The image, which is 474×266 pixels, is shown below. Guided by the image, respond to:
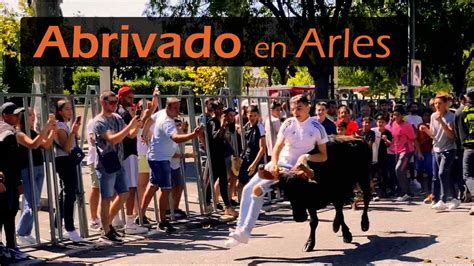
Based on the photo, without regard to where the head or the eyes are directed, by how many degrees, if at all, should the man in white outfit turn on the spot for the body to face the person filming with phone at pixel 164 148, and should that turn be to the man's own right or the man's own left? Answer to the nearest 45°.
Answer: approximately 90° to the man's own right

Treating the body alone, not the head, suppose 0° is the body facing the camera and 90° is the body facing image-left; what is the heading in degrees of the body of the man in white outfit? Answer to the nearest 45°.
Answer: approximately 45°

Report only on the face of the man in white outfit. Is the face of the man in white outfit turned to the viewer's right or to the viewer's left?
to the viewer's left

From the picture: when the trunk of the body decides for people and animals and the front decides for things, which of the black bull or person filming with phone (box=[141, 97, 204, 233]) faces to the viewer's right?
the person filming with phone

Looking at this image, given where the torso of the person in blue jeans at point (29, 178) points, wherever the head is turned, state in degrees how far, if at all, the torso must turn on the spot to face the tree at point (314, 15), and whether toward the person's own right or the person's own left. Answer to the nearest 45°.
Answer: approximately 45° to the person's own left

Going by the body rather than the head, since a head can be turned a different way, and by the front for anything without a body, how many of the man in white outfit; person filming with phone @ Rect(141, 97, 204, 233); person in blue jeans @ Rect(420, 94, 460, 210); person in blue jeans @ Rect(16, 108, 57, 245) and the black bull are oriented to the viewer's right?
2

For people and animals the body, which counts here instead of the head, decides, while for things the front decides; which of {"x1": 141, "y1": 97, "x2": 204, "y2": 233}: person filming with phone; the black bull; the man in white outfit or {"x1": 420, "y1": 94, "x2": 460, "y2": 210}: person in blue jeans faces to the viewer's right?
the person filming with phone

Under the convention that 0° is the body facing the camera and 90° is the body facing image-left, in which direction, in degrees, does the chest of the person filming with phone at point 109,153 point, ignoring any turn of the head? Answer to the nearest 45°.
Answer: approximately 315°

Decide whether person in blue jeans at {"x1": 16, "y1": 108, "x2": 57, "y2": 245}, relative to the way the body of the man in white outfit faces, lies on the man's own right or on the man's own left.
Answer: on the man's own right

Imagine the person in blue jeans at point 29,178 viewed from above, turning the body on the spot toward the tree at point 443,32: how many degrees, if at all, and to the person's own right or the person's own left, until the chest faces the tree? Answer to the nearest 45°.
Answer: approximately 45° to the person's own left

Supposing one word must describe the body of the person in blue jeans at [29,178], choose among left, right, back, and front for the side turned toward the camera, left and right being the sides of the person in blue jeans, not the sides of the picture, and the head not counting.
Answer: right

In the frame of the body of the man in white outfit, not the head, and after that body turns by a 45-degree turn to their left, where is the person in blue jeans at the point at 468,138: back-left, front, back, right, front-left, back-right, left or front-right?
back-left

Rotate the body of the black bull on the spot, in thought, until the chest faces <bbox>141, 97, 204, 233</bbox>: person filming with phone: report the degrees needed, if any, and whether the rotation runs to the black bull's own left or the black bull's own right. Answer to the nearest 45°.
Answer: approximately 45° to the black bull's own right
